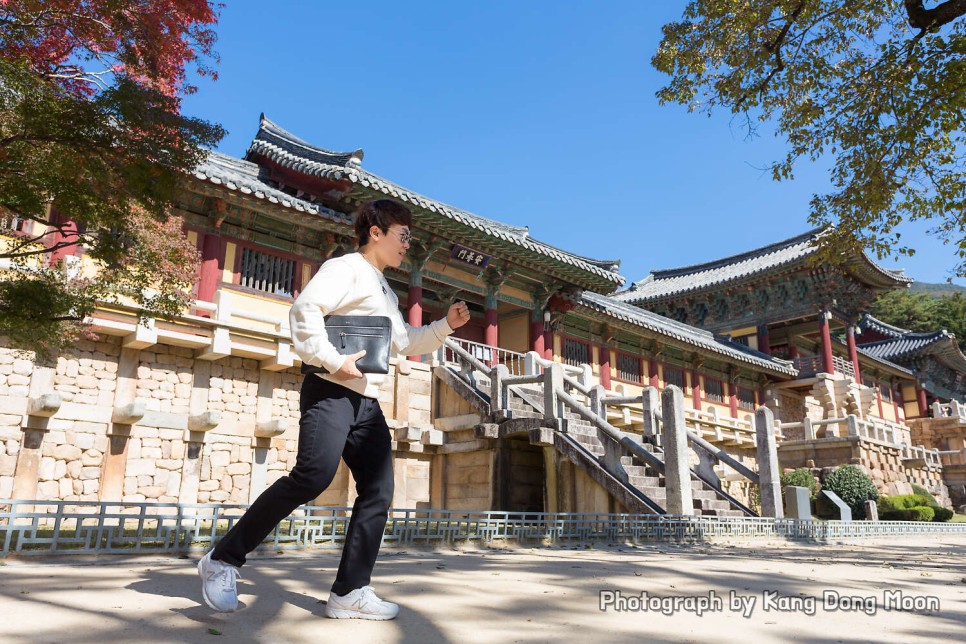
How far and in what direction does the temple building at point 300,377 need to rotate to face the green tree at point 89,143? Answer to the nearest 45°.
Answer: approximately 45° to its right

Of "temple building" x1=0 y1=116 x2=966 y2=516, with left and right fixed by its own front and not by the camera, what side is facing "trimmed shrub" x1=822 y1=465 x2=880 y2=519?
left

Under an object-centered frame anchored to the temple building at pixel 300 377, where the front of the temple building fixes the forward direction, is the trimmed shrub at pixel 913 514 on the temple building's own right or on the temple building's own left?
on the temple building's own left

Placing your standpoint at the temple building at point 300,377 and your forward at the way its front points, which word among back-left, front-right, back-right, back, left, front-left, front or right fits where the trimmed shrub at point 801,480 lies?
left

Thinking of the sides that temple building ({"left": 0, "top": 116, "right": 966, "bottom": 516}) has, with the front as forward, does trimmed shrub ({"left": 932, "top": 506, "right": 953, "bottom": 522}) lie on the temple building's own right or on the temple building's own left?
on the temple building's own left

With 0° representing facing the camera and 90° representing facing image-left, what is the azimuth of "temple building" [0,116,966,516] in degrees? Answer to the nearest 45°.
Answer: approximately 315°

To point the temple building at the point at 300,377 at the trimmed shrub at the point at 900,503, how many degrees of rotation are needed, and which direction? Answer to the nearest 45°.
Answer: approximately 90° to its left
